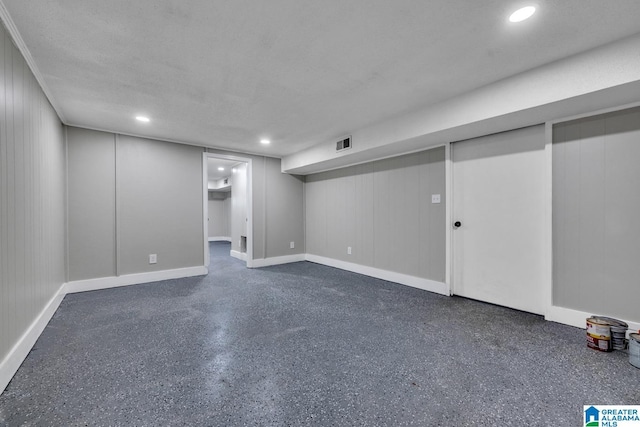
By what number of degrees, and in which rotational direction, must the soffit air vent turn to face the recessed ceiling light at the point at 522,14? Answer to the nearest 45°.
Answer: approximately 90° to its left

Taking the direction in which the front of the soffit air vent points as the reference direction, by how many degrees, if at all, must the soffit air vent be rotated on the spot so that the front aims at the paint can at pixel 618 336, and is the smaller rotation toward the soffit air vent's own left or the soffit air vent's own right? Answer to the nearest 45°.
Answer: approximately 90° to the soffit air vent's own left

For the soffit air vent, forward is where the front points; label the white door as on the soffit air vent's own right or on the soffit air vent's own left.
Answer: on the soffit air vent's own left

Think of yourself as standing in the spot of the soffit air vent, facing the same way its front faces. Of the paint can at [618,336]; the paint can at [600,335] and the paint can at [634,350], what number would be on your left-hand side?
3

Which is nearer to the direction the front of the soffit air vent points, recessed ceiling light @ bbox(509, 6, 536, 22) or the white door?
the recessed ceiling light

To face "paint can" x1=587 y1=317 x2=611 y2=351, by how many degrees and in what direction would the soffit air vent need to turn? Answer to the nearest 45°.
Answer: approximately 90° to its left

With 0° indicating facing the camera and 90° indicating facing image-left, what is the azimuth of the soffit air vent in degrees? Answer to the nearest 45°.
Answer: approximately 45°

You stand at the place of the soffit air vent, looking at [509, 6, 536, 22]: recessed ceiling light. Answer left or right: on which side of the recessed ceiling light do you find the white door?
left

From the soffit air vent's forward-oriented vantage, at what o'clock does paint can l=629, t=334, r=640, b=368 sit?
The paint can is roughly at 9 o'clock from the soffit air vent.
